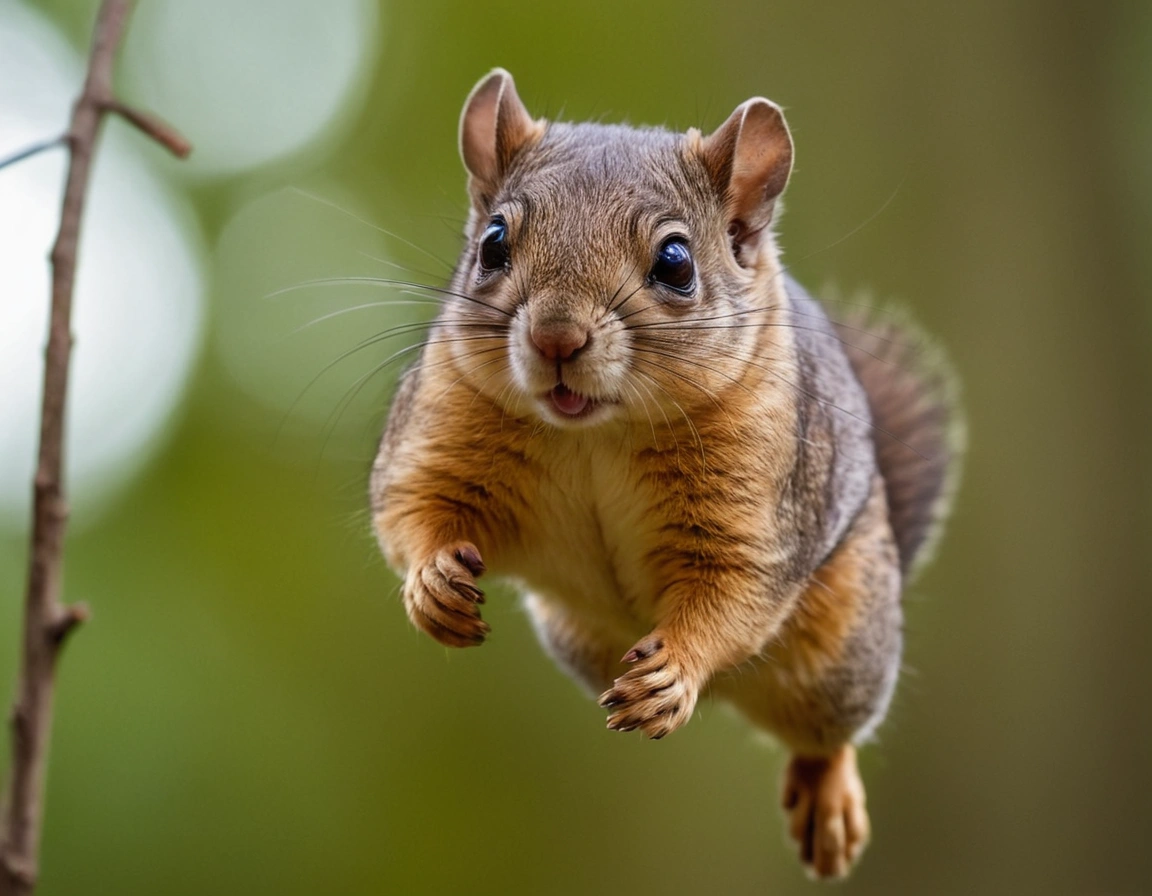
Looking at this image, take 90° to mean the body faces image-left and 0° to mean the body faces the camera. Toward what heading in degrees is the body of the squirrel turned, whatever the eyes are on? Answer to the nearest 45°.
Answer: approximately 45°
